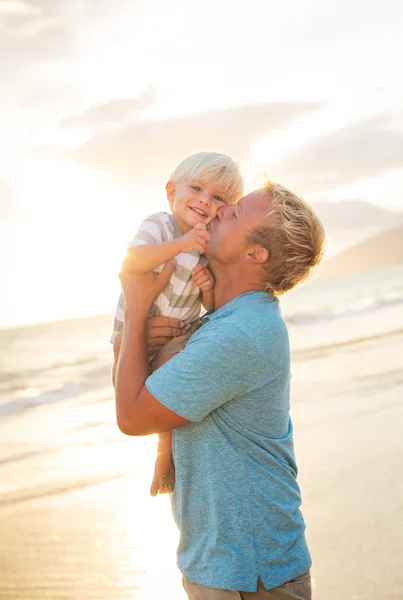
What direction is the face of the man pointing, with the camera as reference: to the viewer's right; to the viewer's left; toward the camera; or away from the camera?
to the viewer's left

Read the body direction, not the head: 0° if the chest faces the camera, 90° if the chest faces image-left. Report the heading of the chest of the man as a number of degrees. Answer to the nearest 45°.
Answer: approximately 90°

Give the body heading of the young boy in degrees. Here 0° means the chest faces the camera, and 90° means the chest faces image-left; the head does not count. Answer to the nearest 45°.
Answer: approximately 315°
